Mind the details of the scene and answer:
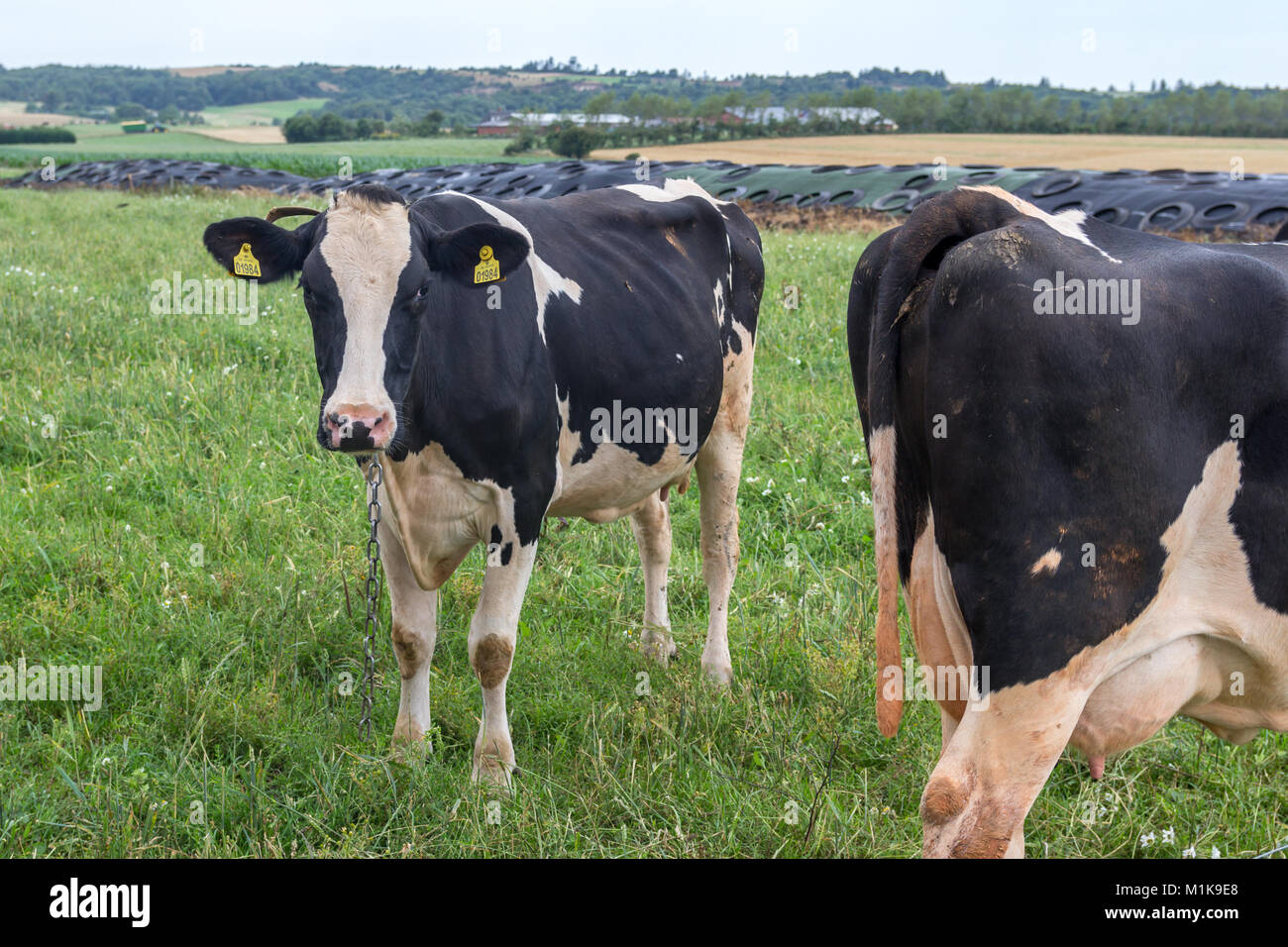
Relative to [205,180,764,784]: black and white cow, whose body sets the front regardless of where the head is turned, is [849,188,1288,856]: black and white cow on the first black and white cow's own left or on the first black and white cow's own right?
on the first black and white cow's own left

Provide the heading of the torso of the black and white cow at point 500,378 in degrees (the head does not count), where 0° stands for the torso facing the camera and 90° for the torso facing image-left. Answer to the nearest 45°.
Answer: approximately 45°
